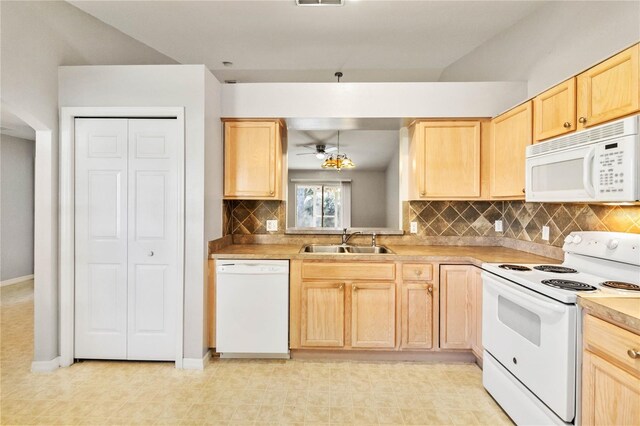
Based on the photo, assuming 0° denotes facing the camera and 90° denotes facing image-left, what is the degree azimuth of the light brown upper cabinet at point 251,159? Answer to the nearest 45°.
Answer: approximately 0°

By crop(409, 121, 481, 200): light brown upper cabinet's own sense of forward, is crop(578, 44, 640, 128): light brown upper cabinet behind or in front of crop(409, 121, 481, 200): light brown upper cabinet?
in front

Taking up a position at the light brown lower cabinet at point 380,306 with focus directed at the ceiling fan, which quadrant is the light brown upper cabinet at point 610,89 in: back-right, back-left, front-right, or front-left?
back-right

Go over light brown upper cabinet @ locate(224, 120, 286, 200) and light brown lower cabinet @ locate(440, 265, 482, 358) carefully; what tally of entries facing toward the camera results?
2

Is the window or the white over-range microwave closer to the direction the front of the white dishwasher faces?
the white over-range microwave

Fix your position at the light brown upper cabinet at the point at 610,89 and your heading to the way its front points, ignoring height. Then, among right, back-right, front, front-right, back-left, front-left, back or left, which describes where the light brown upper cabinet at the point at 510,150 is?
right

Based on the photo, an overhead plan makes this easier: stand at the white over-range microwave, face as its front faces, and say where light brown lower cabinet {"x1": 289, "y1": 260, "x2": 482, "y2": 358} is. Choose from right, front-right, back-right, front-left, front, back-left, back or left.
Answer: front-right

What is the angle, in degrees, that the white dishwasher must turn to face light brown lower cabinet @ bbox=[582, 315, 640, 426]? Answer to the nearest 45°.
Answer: approximately 45° to its left

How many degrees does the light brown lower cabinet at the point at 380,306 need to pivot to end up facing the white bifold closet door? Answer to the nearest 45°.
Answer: approximately 90° to its right

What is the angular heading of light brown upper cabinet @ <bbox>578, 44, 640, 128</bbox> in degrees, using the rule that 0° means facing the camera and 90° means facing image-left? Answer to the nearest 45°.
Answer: approximately 45°

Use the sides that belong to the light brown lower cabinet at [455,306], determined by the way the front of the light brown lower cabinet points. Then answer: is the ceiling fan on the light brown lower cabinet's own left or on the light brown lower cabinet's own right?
on the light brown lower cabinet's own right

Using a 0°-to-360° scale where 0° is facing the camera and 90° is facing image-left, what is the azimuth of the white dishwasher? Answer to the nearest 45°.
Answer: approximately 0°
